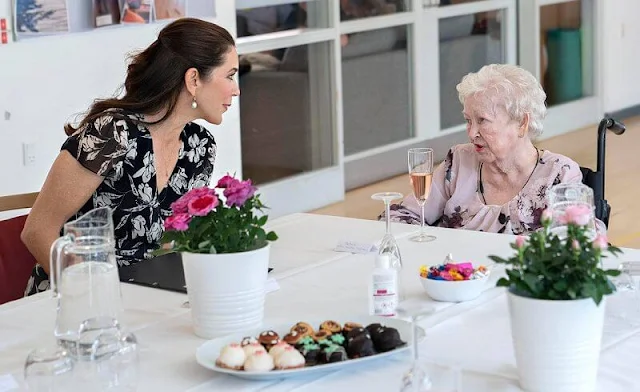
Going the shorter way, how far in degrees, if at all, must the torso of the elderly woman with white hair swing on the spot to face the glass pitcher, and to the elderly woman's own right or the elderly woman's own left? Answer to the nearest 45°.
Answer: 0° — they already face it

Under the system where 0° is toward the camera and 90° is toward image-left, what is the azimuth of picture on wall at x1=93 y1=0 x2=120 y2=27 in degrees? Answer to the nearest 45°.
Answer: approximately 315°

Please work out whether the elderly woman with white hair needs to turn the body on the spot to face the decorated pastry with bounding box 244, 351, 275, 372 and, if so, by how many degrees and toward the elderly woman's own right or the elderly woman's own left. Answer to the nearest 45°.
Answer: approximately 45° to the elderly woman's own left

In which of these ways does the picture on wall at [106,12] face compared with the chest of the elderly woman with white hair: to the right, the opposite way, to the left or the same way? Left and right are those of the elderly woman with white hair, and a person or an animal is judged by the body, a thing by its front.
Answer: to the left

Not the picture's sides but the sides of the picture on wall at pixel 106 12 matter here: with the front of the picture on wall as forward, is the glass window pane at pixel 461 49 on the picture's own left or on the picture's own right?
on the picture's own left

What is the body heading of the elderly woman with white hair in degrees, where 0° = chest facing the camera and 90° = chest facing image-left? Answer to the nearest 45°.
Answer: approximately 45°

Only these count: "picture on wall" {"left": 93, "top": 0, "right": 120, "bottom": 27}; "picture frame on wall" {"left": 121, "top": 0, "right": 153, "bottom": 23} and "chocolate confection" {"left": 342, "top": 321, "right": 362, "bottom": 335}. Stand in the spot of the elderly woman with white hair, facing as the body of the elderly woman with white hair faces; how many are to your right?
2

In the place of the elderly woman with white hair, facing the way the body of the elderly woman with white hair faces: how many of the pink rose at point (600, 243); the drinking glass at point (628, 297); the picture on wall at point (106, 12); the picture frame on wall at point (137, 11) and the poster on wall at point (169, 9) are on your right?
3

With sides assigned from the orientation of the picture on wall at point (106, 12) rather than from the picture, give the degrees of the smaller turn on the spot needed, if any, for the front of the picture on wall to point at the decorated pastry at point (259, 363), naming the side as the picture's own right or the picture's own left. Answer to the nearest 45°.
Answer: approximately 45° to the picture's own right

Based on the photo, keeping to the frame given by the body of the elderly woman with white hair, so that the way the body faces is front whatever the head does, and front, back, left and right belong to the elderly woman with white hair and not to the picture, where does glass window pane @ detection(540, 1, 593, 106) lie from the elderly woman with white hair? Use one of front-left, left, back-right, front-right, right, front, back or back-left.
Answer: back-right
